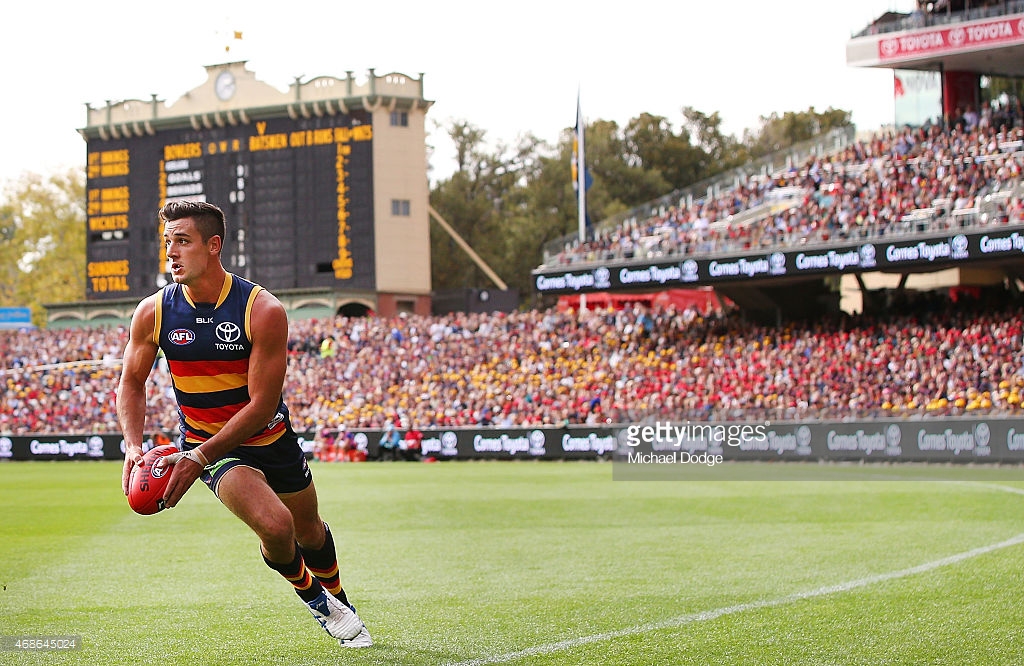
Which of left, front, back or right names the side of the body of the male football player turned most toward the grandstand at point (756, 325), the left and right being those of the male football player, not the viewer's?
back

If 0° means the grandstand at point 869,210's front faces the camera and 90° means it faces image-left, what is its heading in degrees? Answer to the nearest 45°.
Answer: approximately 45°

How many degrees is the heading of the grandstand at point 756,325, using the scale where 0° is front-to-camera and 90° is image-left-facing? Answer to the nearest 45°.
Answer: approximately 0°

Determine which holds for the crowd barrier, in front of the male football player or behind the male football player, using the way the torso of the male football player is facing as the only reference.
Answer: behind

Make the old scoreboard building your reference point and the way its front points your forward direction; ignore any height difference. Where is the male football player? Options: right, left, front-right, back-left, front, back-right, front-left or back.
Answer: front-left

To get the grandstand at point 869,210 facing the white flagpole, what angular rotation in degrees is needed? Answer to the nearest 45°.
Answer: approximately 45° to its right

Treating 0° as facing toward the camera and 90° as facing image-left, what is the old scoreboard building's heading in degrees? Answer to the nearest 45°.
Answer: approximately 45°

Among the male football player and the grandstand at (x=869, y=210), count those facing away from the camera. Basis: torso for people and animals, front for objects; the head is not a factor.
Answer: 0

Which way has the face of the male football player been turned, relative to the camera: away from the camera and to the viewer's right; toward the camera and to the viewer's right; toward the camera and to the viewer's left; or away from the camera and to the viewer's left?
toward the camera and to the viewer's left

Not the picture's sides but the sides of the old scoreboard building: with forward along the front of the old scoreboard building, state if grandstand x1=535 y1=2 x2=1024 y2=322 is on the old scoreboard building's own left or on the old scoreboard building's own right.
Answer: on the old scoreboard building's own left

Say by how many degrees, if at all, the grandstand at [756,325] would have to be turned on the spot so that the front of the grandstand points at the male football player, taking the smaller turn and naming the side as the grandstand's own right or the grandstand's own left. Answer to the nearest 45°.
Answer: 0° — it already faces them
